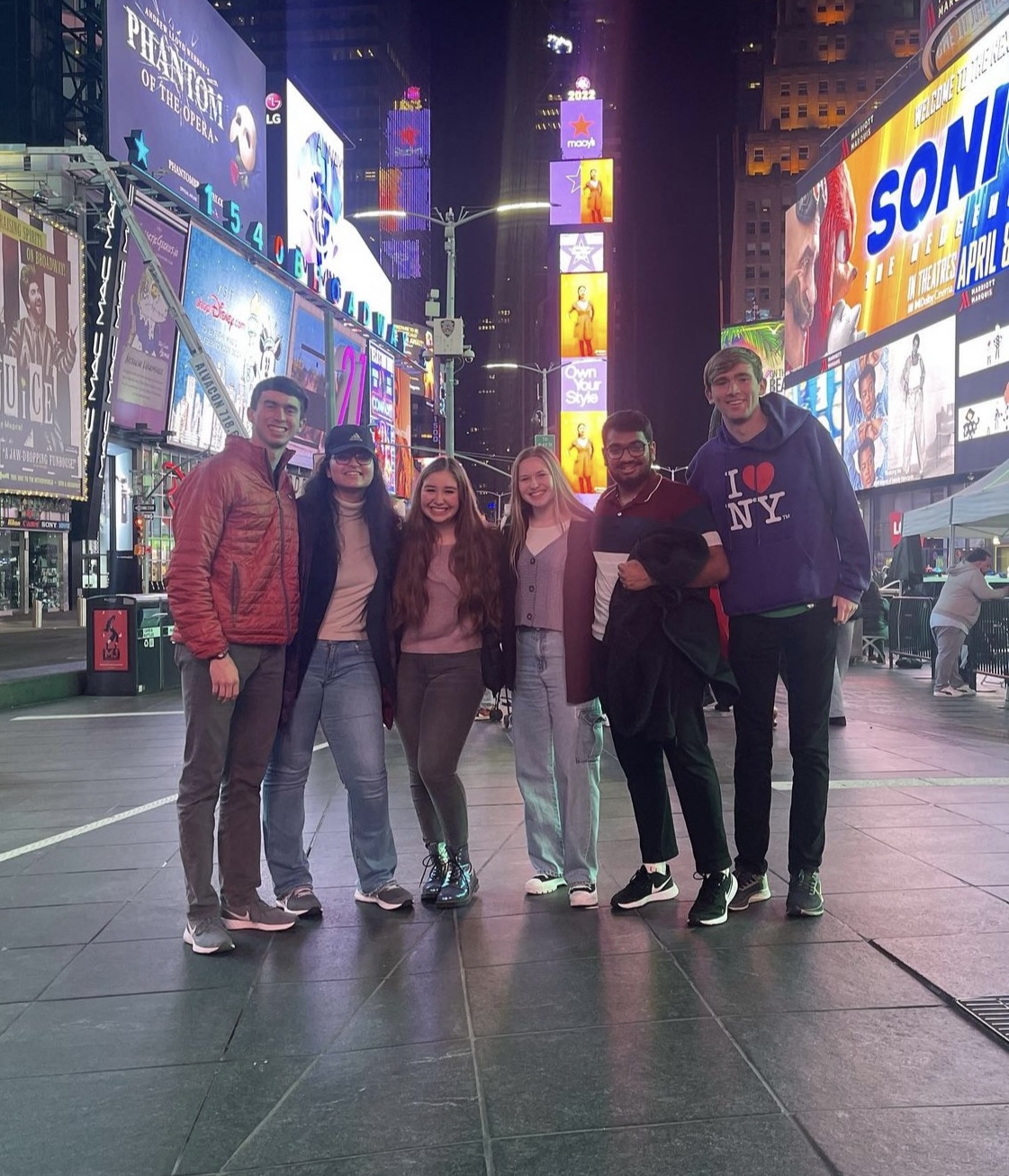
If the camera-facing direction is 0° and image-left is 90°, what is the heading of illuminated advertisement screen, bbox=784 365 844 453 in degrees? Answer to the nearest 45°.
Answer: approximately 45°

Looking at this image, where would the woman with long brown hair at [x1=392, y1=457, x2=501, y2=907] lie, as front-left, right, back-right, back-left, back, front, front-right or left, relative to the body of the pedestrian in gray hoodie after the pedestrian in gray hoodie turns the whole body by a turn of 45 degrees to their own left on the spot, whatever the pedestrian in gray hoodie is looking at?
back-right

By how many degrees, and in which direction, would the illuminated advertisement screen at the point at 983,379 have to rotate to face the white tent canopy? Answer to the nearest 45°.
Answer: approximately 45° to its left

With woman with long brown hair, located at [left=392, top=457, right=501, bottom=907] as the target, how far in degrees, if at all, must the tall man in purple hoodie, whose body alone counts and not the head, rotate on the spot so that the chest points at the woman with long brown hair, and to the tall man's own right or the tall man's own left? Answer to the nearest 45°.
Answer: approximately 90° to the tall man's own right

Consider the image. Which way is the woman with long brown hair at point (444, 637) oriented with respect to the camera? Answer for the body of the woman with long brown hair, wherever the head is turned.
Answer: toward the camera

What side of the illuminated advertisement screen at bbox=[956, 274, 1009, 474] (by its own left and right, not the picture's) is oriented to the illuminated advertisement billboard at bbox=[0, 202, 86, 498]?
front

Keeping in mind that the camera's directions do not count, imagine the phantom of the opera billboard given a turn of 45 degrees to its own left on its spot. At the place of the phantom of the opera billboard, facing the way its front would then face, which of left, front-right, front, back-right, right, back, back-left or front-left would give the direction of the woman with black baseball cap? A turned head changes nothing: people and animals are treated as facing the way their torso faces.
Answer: right

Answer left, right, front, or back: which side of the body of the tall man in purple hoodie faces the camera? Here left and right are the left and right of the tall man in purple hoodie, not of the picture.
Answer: front

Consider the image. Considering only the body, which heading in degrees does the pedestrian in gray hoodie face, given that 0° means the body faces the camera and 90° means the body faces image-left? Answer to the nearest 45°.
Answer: approximately 270°

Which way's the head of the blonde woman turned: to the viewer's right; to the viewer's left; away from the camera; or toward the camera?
toward the camera

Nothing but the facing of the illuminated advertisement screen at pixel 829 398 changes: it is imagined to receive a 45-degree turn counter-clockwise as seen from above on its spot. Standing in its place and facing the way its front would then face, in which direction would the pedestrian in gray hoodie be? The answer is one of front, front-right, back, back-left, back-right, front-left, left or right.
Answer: front

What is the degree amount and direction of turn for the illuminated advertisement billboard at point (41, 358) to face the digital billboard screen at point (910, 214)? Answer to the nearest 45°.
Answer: approximately 45° to its left

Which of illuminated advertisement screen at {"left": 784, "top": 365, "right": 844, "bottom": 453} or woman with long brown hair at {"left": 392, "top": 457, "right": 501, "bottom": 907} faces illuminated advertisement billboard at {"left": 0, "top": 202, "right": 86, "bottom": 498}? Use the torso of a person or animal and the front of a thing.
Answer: illuminated advertisement screen at {"left": 784, "top": 365, "right": 844, "bottom": 453}

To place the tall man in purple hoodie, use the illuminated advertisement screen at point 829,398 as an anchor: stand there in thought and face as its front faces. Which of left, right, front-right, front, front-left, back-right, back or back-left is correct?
front-left

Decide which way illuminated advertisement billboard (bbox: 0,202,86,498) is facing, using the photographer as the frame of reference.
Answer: facing the viewer and to the right of the viewer

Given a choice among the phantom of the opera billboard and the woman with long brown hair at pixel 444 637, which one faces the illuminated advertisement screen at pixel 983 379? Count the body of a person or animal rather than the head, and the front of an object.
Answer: the phantom of the opera billboard

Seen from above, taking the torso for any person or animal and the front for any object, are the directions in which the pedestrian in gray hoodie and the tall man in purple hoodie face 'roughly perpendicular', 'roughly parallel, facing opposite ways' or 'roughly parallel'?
roughly perpendicular

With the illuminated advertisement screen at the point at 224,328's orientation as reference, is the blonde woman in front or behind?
in front

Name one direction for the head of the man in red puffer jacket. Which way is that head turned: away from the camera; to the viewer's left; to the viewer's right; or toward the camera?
toward the camera

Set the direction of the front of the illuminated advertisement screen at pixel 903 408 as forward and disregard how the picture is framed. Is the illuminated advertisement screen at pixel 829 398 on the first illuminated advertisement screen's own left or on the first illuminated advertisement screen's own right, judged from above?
on the first illuminated advertisement screen's own right
